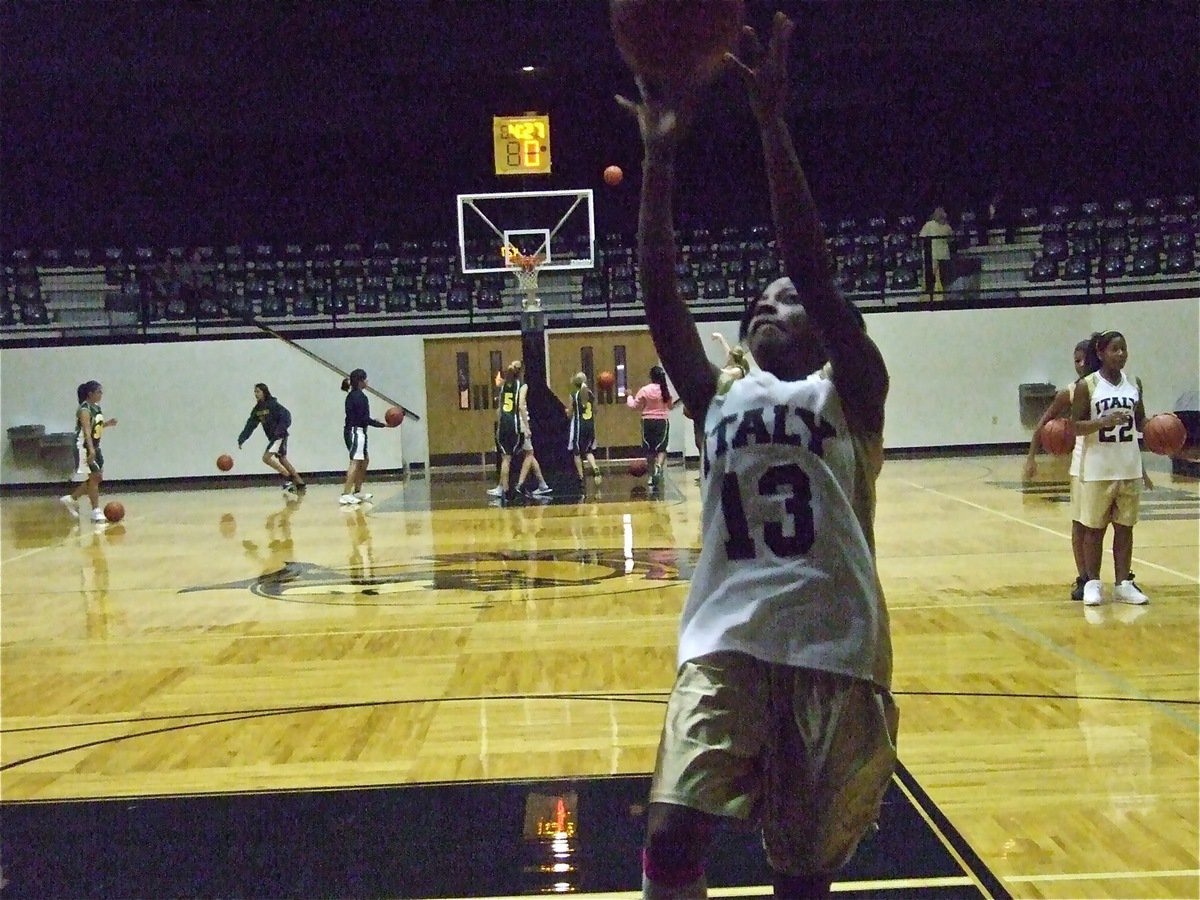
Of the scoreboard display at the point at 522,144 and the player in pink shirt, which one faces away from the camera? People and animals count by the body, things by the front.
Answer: the player in pink shirt

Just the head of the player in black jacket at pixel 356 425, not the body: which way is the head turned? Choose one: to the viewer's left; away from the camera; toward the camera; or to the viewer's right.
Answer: to the viewer's right

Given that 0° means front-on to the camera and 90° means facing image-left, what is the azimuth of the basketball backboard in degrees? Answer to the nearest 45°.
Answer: approximately 0°

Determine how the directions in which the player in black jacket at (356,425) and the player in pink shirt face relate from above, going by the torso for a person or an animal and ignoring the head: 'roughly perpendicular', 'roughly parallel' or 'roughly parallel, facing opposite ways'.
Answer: roughly perpendicular

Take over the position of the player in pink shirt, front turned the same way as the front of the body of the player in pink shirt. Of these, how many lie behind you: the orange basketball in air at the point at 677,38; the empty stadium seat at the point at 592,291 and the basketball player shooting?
2

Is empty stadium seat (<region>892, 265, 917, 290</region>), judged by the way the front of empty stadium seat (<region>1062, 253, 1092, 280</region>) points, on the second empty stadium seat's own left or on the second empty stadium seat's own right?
on the second empty stadium seat's own right

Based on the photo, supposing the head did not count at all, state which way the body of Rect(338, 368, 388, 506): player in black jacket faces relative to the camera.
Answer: to the viewer's right

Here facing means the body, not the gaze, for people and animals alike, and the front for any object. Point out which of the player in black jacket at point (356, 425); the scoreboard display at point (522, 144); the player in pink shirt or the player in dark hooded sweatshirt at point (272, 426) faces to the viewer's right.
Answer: the player in black jacket at point (356, 425)

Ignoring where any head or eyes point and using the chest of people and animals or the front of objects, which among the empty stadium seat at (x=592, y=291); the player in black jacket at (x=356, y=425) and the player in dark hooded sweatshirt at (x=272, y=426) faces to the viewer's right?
the player in black jacket at (x=356, y=425)
